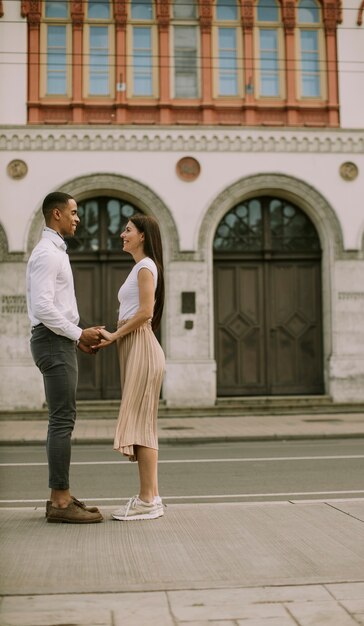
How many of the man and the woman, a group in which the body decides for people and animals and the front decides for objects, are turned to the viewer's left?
1

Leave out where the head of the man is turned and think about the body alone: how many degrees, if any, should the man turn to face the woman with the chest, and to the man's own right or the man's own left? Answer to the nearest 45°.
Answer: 0° — they already face them

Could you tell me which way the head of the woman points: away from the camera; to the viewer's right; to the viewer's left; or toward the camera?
to the viewer's left

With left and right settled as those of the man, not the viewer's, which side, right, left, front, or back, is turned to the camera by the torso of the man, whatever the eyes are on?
right

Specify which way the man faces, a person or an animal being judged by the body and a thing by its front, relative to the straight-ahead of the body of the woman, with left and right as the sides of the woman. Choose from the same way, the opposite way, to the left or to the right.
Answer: the opposite way

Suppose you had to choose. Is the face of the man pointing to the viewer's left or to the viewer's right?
to the viewer's right

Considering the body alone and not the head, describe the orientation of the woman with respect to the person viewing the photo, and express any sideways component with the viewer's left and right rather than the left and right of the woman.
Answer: facing to the left of the viewer

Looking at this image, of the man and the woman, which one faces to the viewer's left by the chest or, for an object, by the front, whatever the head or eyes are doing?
the woman
